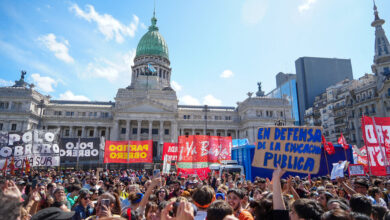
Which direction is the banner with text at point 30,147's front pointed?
toward the camera

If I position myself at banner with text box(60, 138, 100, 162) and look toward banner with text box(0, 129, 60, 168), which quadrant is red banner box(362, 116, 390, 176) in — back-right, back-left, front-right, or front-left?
back-left
